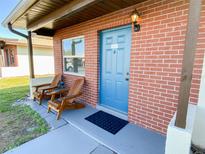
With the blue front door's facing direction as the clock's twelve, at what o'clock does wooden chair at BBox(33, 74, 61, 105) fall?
The wooden chair is roughly at 2 o'clock from the blue front door.

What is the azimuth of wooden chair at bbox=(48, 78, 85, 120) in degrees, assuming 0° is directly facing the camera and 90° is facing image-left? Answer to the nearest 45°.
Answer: approximately 45°

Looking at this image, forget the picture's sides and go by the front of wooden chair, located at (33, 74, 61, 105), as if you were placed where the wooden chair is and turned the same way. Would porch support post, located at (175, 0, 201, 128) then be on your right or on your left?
on your left

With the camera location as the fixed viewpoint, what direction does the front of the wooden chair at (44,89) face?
facing the viewer and to the left of the viewer

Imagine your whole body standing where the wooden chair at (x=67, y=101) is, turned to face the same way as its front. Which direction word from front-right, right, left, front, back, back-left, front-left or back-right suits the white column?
left

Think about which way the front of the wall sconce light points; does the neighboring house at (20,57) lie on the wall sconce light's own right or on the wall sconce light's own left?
on the wall sconce light's own right

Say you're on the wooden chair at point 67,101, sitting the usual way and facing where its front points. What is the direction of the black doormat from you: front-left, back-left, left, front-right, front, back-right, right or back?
left

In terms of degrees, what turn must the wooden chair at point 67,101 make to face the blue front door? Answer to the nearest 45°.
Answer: approximately 135° to its left

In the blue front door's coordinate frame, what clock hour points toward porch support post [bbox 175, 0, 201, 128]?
The porch support post is roughly at 10 o'clock from the blue front door.

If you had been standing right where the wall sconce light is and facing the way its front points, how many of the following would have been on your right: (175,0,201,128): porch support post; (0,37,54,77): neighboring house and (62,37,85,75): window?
2

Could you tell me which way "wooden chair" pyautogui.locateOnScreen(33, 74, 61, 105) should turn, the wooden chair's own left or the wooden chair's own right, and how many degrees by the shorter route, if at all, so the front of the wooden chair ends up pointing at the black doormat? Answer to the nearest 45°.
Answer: approximately 90° to the wooden chair's own left

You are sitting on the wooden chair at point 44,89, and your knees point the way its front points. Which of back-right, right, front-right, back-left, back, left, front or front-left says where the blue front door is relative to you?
left

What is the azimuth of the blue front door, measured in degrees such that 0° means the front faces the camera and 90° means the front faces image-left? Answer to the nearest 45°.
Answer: approximately 45°

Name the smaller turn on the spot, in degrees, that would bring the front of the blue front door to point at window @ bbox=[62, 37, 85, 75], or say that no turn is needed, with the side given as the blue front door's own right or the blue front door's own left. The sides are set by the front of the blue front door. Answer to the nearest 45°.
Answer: approximately 90° to the blue front door's own right
